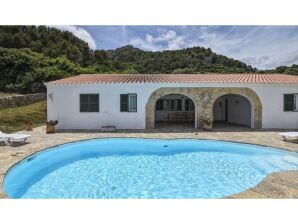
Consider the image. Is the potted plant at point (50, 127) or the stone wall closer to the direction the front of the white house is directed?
the potted plant

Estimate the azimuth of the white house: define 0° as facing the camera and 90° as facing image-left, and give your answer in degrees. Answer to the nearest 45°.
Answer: approximately 0°

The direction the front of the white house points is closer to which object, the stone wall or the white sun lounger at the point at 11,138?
the white sun lounger

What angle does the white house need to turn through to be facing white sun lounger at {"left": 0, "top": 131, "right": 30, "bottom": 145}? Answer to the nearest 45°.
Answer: approximately 45° to its right

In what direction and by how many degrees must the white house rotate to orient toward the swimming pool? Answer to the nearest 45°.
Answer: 0° — it already faces it

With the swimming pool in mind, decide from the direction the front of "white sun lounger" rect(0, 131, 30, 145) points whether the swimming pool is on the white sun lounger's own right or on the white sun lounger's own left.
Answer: on the white sun lounger's own right

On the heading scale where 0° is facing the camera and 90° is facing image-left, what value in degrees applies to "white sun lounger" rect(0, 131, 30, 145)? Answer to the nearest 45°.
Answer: approximately 270°

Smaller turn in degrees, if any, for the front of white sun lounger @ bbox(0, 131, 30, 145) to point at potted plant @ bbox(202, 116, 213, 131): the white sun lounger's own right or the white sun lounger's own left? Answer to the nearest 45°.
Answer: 0° — it already faces it
